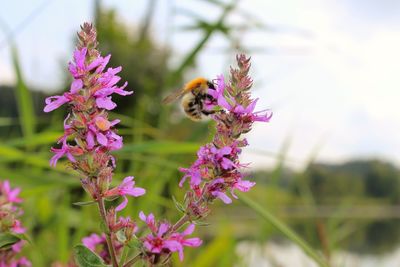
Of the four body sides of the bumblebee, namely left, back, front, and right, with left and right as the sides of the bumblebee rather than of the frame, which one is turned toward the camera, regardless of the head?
right
